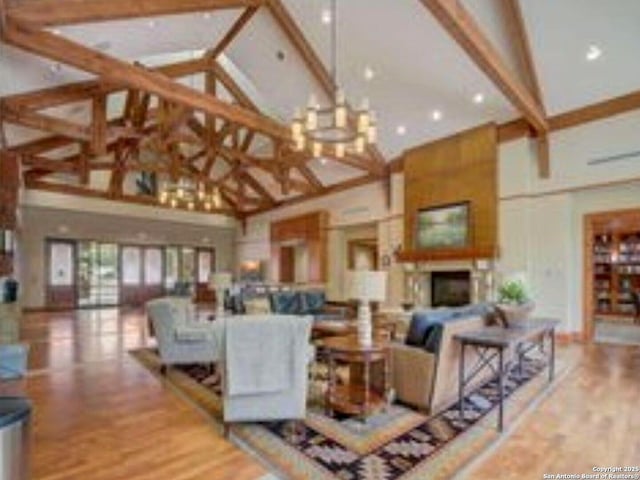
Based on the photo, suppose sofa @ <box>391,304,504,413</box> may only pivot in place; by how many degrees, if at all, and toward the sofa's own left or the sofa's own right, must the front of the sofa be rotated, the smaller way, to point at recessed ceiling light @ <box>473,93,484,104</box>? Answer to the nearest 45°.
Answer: approximately 45° to the sofa's own right

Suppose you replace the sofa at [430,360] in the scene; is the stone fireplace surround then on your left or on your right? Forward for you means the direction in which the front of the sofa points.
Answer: on your right

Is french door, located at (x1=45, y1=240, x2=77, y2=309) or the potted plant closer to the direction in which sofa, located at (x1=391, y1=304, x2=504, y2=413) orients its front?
the french door

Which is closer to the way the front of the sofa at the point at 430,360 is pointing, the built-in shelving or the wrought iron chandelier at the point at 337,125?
the wrought iron chandelier

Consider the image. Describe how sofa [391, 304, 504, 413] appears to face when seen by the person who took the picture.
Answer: facing away from the viewer and to the left of the viewer

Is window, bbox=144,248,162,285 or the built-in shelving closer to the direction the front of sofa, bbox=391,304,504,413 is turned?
the window

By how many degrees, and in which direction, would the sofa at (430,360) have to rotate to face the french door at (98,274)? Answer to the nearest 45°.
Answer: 0° — it already faces it
